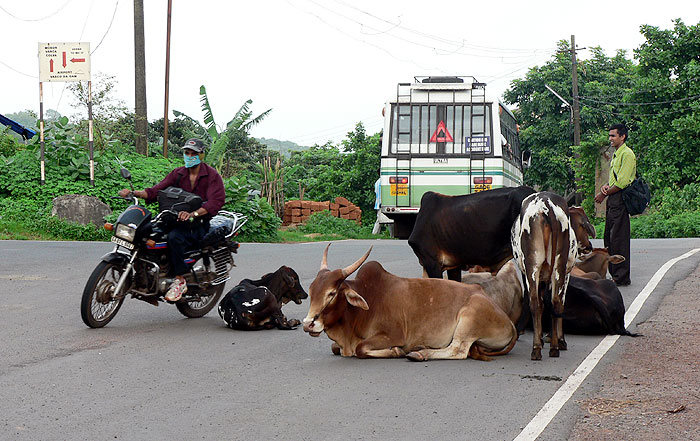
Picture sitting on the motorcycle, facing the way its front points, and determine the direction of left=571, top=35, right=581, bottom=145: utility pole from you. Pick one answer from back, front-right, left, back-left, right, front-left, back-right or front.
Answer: back

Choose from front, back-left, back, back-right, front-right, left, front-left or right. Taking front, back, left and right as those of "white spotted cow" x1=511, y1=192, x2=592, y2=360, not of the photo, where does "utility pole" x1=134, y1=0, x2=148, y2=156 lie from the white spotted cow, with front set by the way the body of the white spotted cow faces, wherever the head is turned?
front-left

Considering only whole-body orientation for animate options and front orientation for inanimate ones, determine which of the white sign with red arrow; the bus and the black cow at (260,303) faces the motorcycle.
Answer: the white sign with red arrow

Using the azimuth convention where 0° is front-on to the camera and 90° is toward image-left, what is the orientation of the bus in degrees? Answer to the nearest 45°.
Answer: approximately 180°

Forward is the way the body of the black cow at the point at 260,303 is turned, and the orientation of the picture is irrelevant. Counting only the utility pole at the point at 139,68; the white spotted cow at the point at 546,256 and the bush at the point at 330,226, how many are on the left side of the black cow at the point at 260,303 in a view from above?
2

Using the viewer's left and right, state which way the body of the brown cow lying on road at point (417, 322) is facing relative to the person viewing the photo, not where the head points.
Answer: facing to the left of the viewer

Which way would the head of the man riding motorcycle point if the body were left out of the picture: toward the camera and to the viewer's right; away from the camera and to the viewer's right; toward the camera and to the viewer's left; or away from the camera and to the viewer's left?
toward the camera and to the viewer's left

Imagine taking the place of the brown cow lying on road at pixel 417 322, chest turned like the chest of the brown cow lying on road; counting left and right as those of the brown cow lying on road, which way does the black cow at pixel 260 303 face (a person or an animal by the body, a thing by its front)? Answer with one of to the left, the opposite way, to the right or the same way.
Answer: the opposite way

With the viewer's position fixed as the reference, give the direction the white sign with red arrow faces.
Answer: facing the viewer

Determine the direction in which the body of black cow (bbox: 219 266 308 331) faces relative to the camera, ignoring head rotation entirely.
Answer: to the viewer's right

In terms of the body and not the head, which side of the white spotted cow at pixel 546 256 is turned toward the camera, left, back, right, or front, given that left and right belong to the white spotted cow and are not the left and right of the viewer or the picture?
back

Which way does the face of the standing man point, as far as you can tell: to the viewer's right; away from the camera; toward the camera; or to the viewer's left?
to the viewer's left
